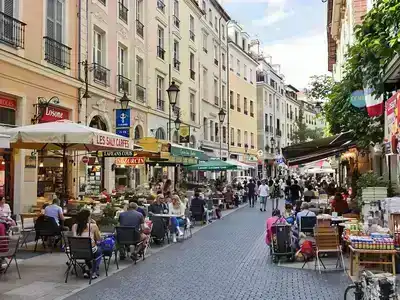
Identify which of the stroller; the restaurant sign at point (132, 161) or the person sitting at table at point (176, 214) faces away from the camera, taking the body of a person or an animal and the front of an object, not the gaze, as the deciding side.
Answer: the stroller

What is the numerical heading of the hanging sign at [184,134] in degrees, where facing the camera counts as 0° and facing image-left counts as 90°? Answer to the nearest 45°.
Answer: approximately 0°

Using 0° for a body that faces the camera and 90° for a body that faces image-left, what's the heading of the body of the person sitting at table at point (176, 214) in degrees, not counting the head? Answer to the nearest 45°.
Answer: approximately 45°

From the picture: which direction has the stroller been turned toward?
away from the camera

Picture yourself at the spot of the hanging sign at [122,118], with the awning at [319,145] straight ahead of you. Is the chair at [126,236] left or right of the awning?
right

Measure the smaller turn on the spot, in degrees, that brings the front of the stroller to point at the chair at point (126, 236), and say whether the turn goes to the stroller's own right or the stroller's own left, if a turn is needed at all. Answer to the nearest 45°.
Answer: approximately 90° to the stroller's own left
